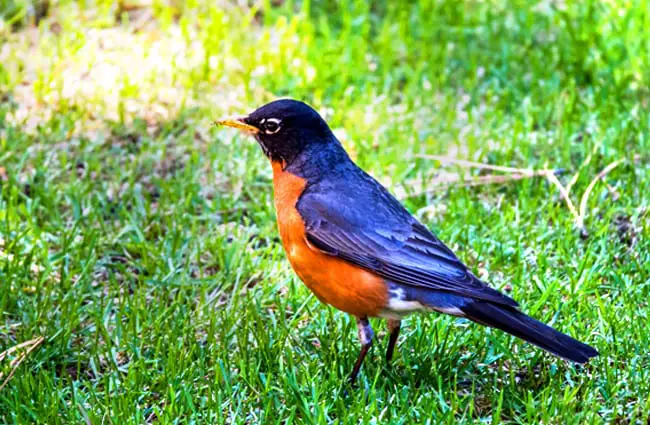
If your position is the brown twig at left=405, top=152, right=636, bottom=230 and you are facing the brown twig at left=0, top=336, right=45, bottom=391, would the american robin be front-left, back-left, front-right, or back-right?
front-left

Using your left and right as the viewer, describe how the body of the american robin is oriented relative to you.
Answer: facing to the left of the viewer

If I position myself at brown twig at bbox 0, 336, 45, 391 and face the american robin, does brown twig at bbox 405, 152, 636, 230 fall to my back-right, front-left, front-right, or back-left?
front-left

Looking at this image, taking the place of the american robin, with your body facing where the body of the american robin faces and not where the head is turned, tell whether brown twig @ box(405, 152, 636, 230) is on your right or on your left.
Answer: on your right

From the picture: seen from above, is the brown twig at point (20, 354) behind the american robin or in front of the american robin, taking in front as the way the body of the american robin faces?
in front

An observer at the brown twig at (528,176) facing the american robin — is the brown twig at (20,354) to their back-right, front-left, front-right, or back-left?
front-right

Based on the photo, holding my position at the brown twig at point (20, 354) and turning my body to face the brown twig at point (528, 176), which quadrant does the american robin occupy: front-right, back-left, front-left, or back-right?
front-right

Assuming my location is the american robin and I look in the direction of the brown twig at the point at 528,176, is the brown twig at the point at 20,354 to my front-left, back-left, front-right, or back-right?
back-left
